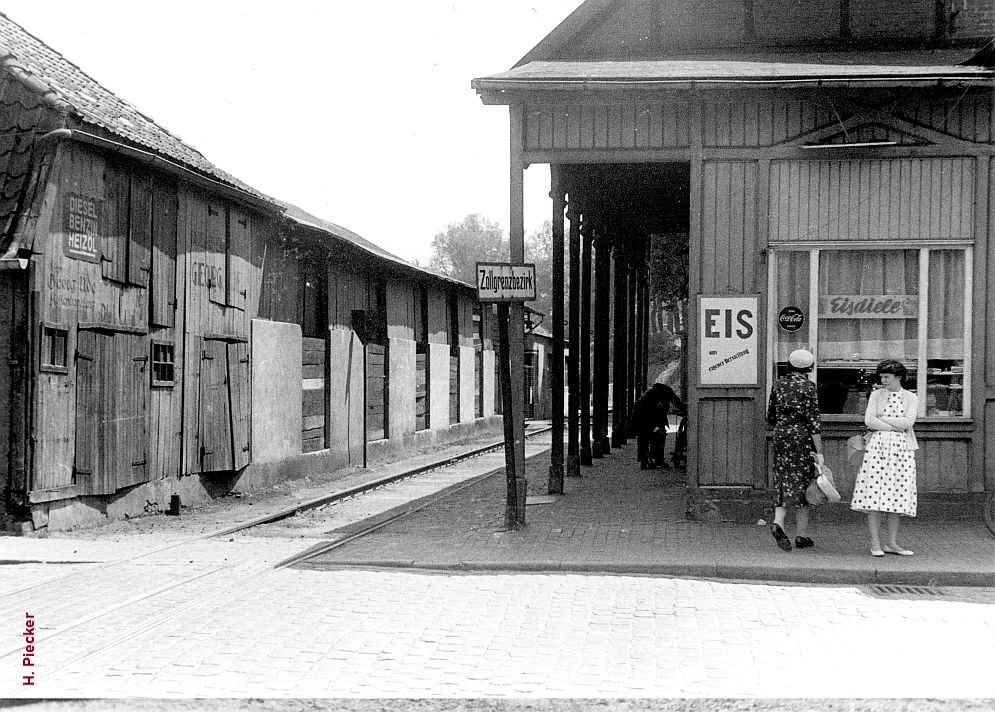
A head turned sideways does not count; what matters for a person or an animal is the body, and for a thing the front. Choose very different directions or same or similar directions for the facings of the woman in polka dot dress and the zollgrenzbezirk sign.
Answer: same or similar directions

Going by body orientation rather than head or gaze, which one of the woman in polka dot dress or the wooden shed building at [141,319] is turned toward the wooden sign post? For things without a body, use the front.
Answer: the wooden shed building

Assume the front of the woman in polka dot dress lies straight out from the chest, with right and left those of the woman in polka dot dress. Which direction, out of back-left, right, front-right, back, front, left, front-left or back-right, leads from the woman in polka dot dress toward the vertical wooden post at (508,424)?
right

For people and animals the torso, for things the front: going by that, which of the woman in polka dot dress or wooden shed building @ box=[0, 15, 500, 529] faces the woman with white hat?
the wooden shed building

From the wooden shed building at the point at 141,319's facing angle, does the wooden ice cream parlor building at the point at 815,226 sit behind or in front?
in front

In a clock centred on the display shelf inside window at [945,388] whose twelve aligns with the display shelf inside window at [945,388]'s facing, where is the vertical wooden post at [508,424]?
The vertical wooden post is roughly at 2 o'clock from the display shelf inside window.

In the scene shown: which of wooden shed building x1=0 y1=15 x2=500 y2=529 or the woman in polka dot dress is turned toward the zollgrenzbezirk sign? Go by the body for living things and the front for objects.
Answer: the wooden shed building

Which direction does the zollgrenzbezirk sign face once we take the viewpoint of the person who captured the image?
facing the viewer

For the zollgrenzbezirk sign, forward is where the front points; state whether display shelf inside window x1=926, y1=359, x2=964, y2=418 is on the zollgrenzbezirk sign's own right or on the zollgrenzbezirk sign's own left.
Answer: on the zollgrenzbezirk sign's own left

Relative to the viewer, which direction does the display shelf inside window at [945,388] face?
toward the camera

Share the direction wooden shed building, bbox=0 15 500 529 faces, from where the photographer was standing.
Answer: facing the viewer and to the right of the viewer

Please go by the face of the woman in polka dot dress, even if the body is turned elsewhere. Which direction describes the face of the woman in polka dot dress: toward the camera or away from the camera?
toward the camera

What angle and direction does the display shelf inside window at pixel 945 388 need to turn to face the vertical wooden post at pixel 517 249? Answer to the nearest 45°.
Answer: approximately 90° to its right

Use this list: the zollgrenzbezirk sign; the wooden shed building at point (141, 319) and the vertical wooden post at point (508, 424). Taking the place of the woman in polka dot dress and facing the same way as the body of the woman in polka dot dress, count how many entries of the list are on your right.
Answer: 3

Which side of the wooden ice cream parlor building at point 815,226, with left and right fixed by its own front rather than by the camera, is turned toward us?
front

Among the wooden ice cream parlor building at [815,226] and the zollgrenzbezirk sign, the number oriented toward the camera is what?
2
